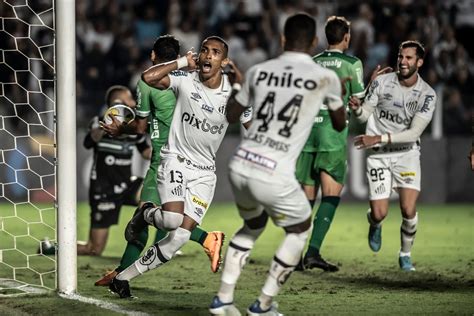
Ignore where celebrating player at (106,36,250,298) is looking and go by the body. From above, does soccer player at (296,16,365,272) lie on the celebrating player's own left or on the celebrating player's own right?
on the celebrating player's own left

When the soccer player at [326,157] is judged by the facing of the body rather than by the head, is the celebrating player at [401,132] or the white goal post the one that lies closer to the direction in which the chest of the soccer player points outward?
the celebrating player

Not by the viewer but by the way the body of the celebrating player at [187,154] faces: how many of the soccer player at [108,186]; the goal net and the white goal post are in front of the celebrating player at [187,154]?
0

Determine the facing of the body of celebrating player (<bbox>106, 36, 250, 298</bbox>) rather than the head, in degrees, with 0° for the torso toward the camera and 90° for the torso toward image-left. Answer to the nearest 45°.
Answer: approximately 315°

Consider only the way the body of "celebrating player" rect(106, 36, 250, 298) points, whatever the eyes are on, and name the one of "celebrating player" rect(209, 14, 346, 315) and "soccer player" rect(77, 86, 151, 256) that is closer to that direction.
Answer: the celebrating player

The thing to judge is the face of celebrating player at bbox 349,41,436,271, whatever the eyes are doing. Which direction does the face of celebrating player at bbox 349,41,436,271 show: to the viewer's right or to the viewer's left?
to the viewer's left

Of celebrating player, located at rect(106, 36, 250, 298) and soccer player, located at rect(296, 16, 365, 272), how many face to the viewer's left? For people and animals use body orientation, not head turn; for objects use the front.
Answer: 0

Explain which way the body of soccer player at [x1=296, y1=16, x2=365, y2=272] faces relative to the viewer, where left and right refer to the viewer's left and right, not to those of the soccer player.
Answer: facing away from the viewer and to the right of the viewer
